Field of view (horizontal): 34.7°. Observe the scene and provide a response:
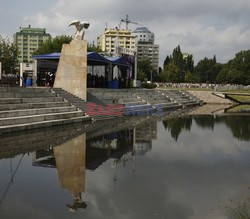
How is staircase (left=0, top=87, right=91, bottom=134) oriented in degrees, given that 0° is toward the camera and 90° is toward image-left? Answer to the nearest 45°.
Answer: approximately 315°

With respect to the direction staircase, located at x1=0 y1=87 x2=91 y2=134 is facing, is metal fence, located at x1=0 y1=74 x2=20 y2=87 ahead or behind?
behind

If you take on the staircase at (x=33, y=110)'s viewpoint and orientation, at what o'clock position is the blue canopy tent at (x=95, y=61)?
The blue canopy tent is roughly at 8 o'clock from the staircase.

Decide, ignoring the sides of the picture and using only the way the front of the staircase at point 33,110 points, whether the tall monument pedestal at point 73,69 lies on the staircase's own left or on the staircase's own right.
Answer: on the staircase's own left

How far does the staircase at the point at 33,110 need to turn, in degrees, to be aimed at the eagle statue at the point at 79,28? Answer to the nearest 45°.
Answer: approximately 90° to its left
